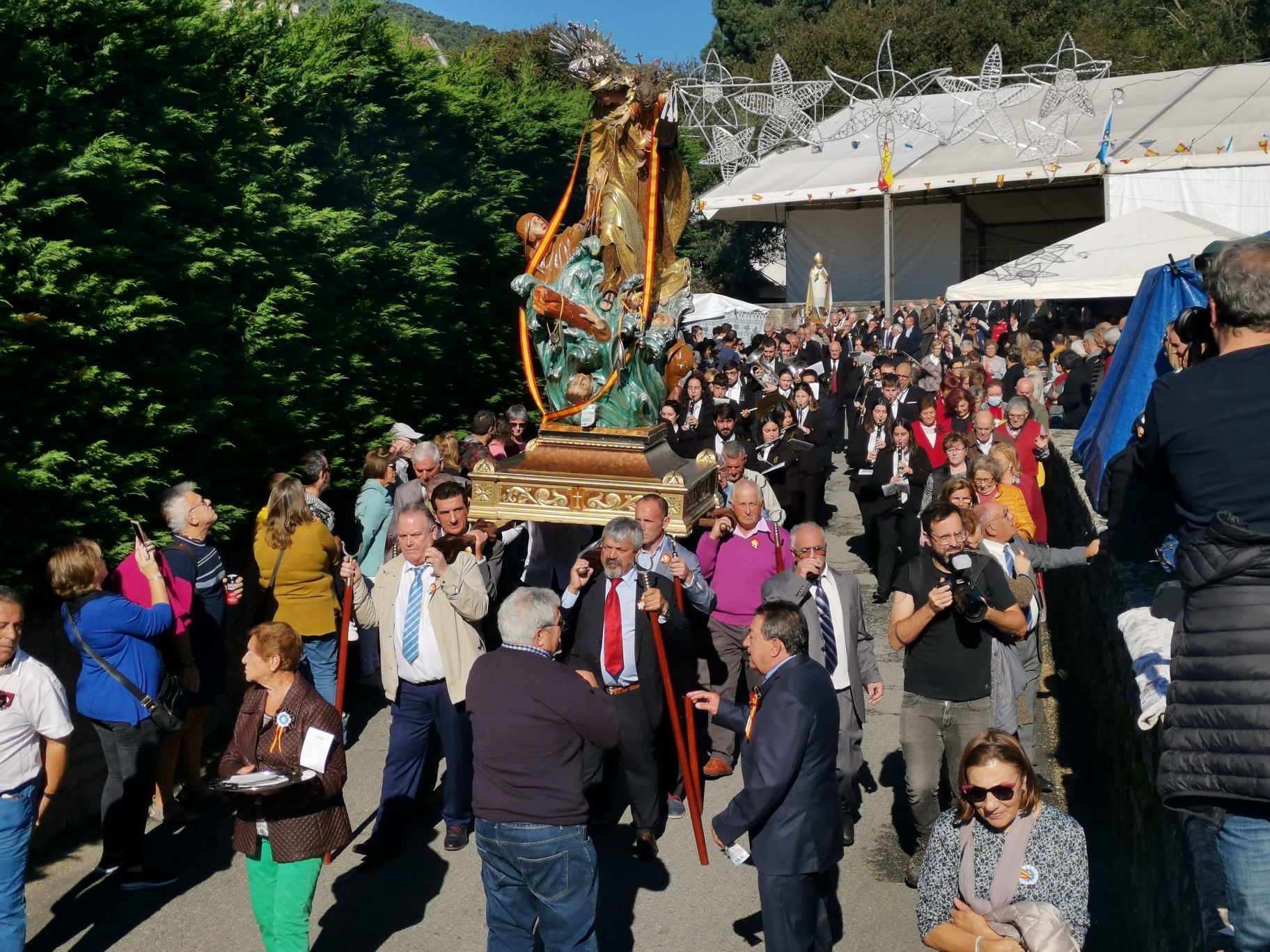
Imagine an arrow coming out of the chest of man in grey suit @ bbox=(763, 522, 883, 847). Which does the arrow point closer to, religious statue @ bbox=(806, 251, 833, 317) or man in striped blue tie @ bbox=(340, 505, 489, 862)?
the man in striped blue tie

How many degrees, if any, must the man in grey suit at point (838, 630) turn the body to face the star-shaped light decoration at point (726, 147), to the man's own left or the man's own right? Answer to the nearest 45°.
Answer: approximately 180°

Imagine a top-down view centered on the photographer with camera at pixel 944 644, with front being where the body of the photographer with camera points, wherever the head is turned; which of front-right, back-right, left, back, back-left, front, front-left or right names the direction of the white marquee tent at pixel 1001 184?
back

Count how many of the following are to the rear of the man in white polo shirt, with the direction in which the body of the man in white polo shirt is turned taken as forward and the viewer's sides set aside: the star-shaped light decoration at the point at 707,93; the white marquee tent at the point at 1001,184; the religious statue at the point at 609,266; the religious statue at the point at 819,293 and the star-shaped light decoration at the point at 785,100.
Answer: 5

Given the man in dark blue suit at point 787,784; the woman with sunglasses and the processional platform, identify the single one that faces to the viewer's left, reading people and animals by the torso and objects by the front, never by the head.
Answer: the man in dark blue suit

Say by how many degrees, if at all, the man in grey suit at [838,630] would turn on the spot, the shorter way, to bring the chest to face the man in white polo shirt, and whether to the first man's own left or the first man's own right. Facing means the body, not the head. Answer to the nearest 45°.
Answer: approximately 45° to the first man's own right

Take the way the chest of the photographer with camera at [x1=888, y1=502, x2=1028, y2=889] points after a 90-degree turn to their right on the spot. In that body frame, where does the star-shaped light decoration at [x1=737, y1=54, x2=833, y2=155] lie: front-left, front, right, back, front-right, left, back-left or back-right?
right

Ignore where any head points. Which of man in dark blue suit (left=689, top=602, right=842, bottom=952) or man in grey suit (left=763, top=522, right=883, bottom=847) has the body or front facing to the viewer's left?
the man in dark blue suit

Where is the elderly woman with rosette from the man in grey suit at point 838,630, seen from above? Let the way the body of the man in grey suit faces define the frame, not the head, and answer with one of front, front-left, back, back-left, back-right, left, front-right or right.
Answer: front-right

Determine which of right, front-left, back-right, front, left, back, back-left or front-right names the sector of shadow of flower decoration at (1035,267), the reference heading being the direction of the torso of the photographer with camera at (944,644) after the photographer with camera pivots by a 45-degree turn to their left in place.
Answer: back-left
